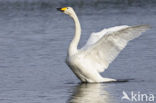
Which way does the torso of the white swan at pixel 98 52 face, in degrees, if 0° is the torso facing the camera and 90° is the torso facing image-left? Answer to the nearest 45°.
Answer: approximately 90°
